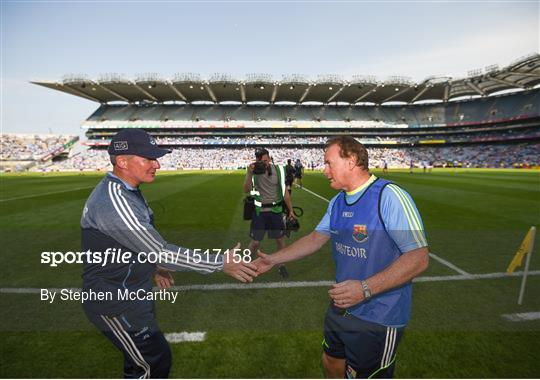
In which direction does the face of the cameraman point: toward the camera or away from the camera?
toward the camera

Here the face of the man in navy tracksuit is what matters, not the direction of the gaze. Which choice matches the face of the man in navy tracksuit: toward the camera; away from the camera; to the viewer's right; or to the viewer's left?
to the viewer's right

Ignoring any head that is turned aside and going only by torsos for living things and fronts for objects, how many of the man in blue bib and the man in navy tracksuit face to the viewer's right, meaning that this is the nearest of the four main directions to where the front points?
1

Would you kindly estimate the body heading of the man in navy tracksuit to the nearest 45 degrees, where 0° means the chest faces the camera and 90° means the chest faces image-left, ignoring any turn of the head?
approximately 270°

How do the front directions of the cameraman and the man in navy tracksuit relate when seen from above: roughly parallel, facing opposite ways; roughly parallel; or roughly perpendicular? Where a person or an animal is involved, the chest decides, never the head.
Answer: roughly perpendicular

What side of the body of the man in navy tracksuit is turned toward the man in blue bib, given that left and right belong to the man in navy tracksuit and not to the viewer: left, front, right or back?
front

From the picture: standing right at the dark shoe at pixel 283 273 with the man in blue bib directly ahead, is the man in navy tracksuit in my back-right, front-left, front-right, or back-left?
front-right

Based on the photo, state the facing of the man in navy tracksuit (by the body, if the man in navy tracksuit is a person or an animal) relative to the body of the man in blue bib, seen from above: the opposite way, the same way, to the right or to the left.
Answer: the opposite way

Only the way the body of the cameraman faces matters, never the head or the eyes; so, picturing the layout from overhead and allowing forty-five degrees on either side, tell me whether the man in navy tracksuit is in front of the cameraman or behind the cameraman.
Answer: in front

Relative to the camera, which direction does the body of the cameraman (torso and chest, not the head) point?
toward the camera

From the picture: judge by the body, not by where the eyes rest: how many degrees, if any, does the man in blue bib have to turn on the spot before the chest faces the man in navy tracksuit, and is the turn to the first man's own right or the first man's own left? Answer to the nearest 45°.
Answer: approximately 45° to the first man's own right
